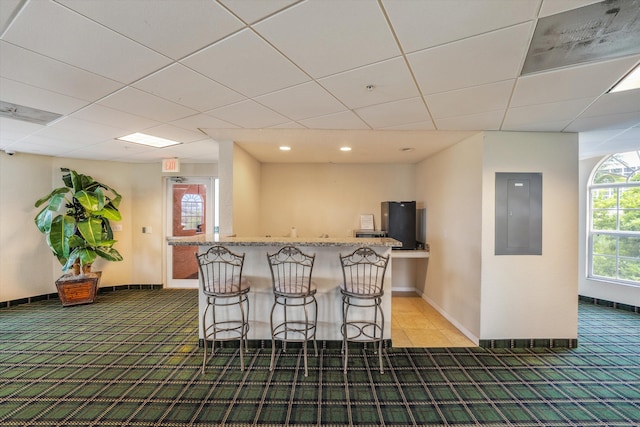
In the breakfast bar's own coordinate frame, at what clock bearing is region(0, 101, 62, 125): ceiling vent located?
The ceiling vent is roughly at 3 o'clock from the breakfast bar.

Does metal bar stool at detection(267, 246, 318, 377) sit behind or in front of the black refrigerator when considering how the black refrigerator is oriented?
in front

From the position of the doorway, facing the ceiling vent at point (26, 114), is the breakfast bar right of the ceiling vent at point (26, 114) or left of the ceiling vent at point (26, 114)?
left

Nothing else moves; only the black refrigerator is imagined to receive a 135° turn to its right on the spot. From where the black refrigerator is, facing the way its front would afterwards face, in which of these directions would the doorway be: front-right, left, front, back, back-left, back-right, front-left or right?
front-left

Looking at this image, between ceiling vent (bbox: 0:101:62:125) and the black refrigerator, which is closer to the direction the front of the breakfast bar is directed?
the ceiling vent

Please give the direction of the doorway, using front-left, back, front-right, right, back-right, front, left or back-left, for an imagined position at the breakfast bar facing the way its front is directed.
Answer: back-right

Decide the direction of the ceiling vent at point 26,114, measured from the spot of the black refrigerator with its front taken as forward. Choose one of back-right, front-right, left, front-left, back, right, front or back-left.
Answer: front-right

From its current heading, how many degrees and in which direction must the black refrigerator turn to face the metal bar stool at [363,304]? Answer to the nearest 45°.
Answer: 0° — it already faces it

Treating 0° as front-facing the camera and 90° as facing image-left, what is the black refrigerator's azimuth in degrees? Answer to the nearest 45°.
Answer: approximately 0°

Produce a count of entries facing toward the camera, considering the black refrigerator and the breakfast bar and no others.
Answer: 2

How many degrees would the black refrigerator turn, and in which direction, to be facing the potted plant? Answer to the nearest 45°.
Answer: approximately 90° to its right
